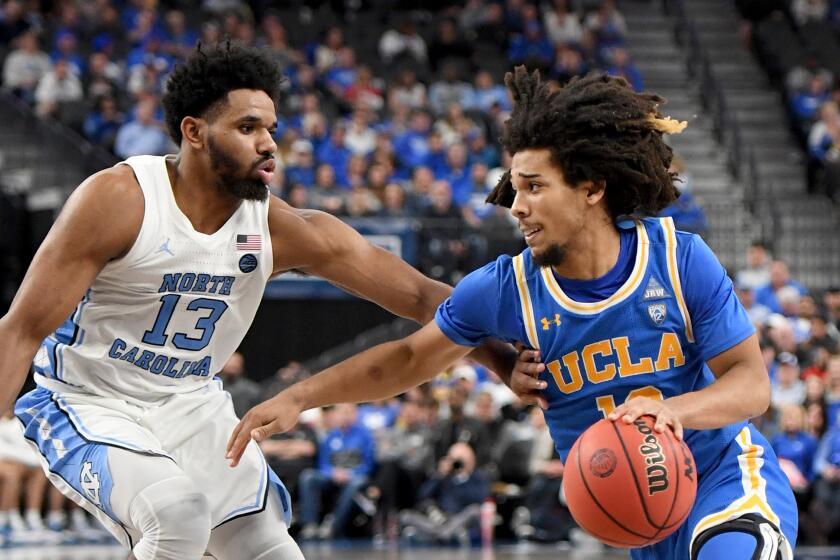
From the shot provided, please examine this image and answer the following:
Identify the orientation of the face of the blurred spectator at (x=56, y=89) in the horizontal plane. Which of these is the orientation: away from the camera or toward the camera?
toward the camera

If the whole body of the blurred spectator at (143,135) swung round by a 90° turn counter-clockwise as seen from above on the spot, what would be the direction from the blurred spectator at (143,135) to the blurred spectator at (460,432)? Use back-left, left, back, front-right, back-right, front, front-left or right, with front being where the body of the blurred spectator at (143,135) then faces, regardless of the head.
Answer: front-right

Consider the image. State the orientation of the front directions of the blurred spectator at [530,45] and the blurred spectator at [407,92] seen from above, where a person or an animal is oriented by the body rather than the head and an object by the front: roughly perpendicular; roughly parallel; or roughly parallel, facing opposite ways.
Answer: roughly parallel

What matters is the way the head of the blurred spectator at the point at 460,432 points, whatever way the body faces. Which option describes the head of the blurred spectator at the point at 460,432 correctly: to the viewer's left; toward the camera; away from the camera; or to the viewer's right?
toward the camera

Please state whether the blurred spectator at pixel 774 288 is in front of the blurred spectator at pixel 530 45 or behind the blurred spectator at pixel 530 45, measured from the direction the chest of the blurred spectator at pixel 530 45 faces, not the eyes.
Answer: in front

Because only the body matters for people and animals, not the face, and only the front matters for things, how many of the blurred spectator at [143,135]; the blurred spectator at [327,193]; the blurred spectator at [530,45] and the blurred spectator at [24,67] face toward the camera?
4

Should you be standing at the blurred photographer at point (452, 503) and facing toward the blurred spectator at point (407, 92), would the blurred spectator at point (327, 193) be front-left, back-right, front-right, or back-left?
front-left

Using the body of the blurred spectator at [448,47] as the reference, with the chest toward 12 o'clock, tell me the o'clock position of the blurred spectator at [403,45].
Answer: the blurred spectator at [403,45] is roughly at 2 o'clock from the blurred spectator at [448,47].

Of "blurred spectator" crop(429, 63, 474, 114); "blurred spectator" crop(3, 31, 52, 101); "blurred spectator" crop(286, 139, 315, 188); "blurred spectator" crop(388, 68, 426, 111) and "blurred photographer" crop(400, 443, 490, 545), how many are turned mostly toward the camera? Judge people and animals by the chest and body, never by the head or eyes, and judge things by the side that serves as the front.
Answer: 5

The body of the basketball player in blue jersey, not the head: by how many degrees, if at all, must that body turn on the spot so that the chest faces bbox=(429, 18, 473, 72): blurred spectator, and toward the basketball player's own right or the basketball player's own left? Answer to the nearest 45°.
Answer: approximately 135° to the basketball player's own right

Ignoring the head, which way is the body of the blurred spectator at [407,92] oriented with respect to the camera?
toward the camera

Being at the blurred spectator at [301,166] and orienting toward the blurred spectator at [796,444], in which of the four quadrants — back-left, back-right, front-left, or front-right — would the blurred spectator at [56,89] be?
back-right

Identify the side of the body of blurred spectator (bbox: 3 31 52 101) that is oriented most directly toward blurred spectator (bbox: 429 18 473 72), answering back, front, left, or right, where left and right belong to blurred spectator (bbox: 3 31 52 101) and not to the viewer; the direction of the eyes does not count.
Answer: left

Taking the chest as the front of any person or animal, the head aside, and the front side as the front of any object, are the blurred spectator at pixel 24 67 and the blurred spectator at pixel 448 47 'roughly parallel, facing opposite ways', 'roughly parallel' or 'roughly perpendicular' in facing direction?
roughly parallel

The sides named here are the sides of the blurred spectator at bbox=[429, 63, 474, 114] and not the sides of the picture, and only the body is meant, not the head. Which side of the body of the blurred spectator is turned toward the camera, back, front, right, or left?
front

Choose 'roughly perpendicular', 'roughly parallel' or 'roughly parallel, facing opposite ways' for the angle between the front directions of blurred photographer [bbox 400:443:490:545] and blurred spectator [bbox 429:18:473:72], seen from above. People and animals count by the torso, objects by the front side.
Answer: roughly parallel

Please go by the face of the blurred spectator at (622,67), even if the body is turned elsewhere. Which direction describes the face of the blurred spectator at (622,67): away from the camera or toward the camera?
toward the camera
